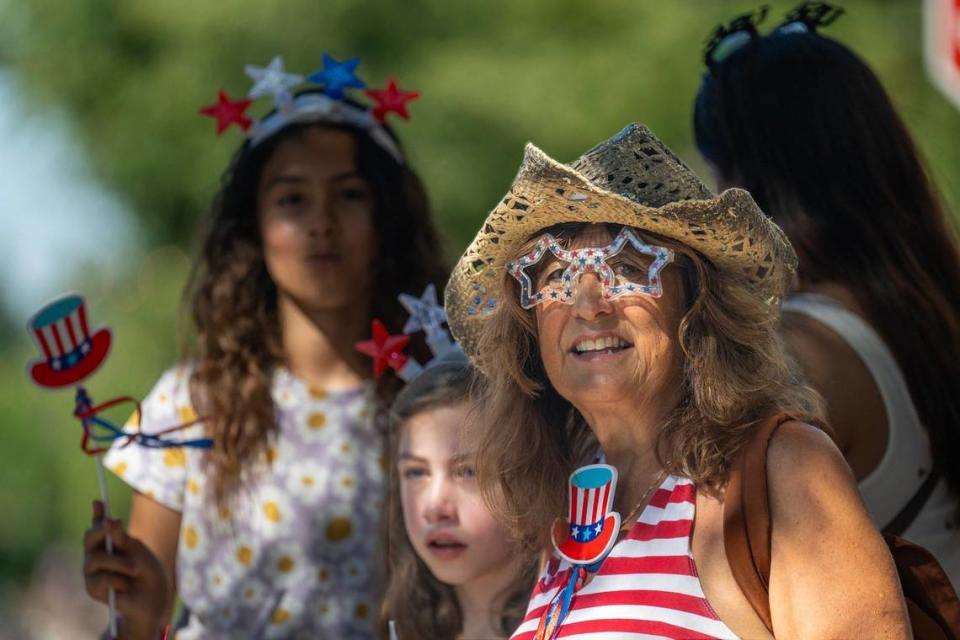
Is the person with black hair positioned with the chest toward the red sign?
no

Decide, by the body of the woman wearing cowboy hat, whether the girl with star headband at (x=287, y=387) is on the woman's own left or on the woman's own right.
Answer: on the woman's own right

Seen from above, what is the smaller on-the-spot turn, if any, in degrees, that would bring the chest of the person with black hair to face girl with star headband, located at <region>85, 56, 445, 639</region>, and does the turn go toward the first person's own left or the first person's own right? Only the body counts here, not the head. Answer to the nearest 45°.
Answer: approximately 45° to the first person's own left

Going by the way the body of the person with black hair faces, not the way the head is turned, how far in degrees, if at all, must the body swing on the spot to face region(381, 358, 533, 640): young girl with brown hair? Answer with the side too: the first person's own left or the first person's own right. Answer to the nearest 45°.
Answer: approximately 45° to the first person's own left

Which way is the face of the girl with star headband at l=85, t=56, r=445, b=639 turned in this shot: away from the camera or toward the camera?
toward the camera

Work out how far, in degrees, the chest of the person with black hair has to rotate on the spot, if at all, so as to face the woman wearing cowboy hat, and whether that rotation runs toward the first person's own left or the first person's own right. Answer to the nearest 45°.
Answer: approximately 90° to the first person's own left

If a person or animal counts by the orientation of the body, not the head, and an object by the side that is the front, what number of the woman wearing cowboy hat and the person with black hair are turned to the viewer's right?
0

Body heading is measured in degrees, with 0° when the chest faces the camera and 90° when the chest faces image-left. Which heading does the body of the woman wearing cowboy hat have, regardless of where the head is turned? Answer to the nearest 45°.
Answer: approximately 45°

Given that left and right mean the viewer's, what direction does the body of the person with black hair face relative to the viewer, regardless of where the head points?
facing away from the viewer and to the left of the viewer

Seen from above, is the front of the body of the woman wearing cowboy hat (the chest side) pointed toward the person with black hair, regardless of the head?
no

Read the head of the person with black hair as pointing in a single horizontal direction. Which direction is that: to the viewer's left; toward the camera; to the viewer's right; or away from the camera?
away from the camera
